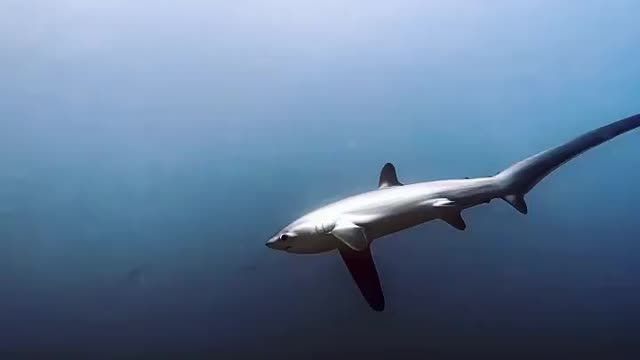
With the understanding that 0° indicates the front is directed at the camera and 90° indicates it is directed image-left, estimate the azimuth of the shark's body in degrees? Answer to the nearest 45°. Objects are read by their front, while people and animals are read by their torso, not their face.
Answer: approximately 90°
